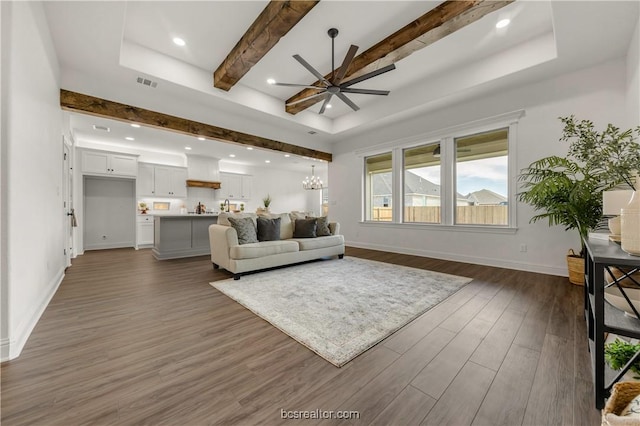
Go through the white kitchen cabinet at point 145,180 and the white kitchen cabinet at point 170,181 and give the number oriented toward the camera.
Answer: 2

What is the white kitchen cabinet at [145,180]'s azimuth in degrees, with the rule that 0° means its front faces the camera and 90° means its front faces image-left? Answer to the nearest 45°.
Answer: approximately 0°

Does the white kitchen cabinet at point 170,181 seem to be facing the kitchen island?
yes

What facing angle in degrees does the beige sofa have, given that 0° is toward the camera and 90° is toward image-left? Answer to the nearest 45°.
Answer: approximately 315°

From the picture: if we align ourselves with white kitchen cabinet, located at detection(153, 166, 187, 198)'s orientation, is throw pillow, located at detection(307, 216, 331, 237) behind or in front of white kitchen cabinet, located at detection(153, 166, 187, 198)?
in front

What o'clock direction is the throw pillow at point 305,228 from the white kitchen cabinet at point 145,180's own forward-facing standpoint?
The throw pillow is roughly at 11 o'clock from the white kitchen cabinet.

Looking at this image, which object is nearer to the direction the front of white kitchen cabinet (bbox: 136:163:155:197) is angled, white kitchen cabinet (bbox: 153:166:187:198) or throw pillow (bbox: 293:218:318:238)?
the throw pillow

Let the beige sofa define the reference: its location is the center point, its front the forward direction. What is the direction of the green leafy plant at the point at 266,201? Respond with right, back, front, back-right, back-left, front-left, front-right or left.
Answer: back-left

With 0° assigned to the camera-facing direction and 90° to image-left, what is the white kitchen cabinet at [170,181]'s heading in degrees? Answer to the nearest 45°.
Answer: approximately 0°

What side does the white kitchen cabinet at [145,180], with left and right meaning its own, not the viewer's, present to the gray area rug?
front

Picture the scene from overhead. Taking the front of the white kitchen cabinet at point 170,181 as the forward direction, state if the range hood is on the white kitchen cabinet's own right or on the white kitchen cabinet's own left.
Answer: on the white kitchen cabinet's own left

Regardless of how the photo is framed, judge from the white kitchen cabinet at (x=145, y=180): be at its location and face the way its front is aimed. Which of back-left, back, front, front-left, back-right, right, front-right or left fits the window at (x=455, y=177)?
front-left

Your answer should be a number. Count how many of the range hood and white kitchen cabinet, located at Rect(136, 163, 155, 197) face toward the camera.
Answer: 2

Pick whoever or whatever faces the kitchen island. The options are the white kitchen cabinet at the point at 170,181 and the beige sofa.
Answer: the white kitchen cabinet
